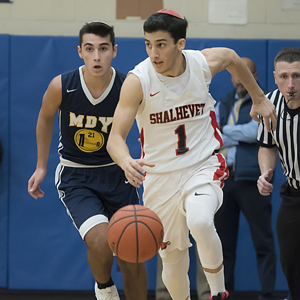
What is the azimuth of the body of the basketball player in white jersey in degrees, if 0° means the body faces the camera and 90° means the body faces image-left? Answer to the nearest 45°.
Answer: approximately 0°

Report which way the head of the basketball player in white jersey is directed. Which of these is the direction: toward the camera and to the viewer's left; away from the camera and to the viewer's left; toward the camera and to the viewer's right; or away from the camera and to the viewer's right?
toward the camera and to the viewer's left

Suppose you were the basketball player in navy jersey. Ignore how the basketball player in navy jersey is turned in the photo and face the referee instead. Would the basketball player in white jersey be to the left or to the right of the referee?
right

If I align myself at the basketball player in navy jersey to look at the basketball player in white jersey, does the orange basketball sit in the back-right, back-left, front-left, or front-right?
front-right

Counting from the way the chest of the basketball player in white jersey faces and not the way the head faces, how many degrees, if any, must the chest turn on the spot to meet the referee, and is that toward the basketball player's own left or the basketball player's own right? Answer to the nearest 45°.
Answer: approximately 135° to the basketball player's own left

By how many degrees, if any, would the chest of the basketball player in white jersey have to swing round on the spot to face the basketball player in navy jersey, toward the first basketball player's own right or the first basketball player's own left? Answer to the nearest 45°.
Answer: approximately 135° to the first basketball player's own right
